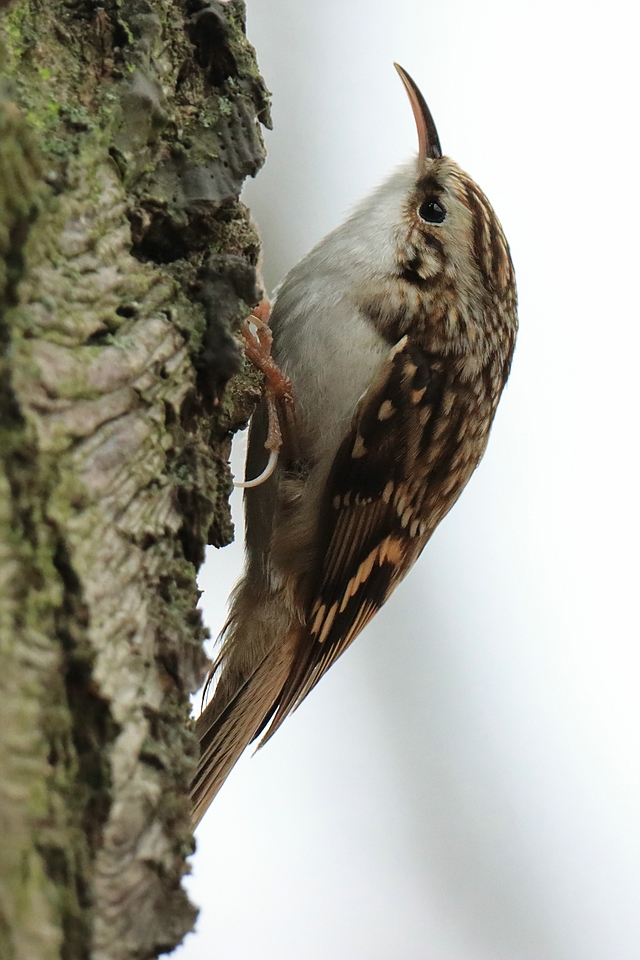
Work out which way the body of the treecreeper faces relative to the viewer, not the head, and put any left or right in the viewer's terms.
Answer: facing to the left of the viewer
